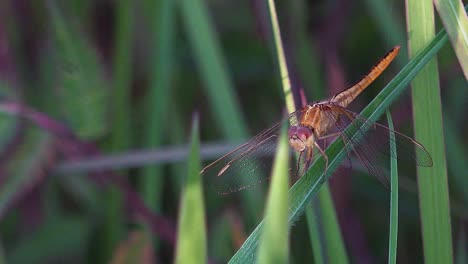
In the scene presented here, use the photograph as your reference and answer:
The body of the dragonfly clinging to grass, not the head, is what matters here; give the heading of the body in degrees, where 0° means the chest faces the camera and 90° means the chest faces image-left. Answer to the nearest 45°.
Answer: approximately 45°

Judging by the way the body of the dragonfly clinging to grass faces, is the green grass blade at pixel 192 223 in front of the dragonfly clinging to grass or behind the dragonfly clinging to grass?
in front

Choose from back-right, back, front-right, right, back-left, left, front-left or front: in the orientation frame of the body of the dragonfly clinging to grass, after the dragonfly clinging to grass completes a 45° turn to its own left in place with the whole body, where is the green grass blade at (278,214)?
front

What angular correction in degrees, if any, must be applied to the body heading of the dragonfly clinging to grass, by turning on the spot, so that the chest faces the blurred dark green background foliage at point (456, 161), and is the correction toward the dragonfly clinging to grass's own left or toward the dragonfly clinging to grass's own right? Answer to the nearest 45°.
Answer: approximately 180°
